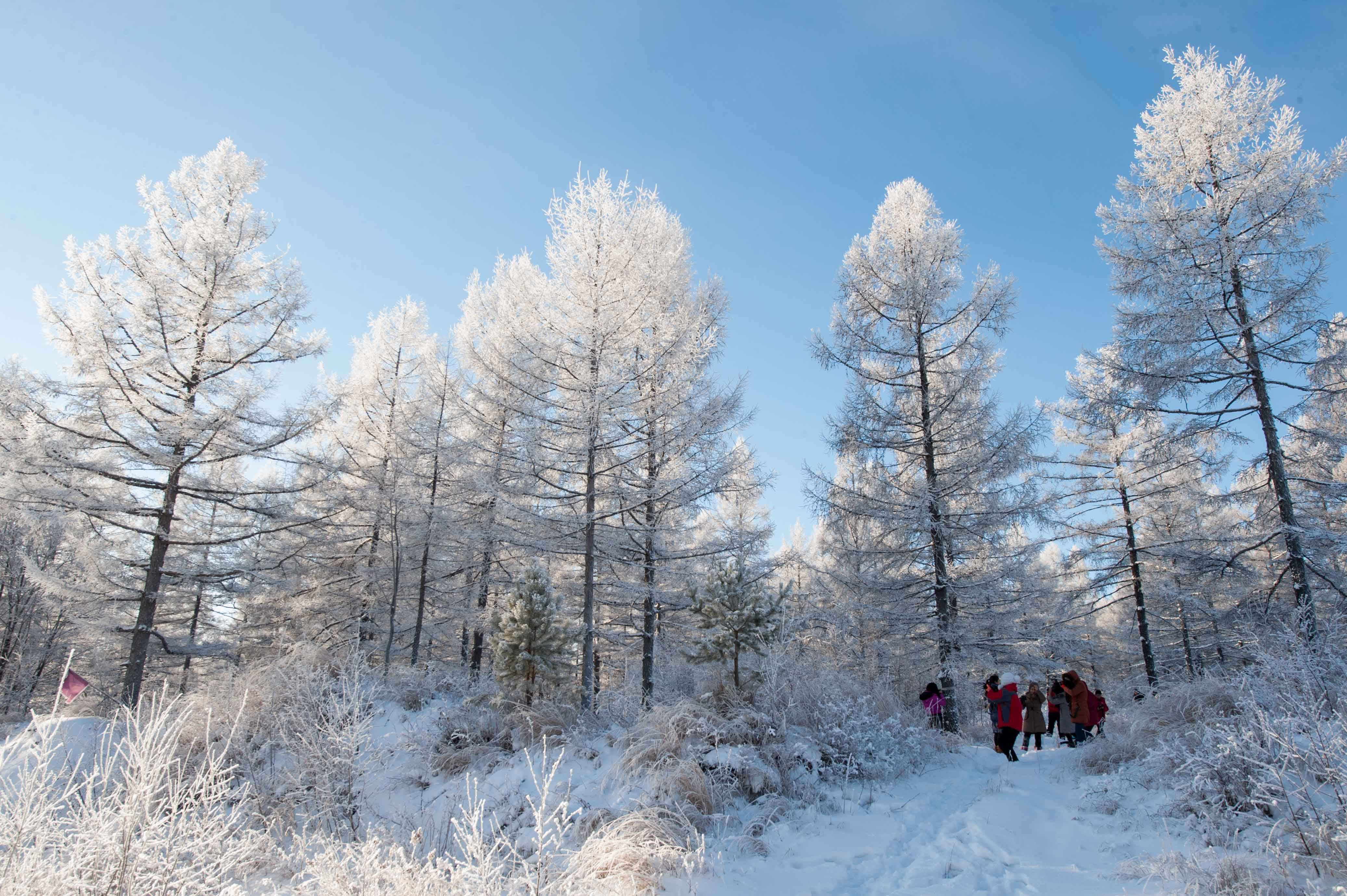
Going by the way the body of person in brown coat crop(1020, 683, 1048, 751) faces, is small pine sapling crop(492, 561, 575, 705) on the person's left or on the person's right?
on the person's right

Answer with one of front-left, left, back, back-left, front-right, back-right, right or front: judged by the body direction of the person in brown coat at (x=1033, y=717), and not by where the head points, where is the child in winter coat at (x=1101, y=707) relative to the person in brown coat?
back-left

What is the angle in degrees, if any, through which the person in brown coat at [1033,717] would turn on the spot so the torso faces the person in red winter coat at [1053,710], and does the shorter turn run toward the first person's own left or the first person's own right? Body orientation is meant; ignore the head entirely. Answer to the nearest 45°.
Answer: approximately 135° to the first person's own left

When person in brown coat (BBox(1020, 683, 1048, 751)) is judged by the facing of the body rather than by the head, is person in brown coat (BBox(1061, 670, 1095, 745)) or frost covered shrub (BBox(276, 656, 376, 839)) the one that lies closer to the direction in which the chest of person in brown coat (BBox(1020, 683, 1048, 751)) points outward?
the frost covered shrub

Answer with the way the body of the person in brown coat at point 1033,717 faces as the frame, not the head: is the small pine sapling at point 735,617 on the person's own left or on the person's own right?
on the person's own right

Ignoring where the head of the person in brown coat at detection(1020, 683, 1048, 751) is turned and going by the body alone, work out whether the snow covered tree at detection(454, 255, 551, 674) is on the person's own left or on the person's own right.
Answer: on the person's own right

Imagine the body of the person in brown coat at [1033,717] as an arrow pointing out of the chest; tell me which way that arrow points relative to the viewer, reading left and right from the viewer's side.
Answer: facing the viewer

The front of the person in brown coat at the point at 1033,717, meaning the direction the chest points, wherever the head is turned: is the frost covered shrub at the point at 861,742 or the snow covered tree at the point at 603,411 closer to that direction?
the frost covered shrub
